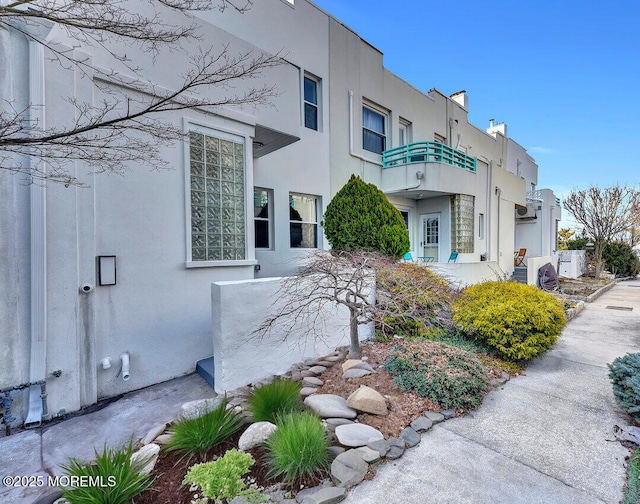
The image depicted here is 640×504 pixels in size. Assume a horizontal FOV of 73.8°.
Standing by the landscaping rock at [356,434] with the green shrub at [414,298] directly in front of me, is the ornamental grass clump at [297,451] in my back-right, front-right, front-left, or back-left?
back-left

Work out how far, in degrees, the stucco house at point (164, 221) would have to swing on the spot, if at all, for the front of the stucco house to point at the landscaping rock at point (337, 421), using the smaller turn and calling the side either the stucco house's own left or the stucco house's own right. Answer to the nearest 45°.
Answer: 0° — it already faces it

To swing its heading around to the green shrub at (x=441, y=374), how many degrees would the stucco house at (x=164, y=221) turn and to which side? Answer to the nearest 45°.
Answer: approximately 45° to its left

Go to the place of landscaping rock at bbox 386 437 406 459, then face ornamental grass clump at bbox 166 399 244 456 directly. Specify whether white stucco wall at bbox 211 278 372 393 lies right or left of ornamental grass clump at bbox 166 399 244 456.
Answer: right

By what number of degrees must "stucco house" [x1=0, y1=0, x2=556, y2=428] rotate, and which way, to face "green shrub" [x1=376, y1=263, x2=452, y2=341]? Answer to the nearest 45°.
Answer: approximately 45° to its left

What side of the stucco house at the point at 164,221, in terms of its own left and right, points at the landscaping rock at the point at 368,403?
front

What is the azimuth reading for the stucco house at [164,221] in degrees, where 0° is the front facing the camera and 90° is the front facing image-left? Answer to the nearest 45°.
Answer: approximately 315°

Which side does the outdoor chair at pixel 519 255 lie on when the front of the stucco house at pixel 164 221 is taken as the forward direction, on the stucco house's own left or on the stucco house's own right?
on the stucco house's own left

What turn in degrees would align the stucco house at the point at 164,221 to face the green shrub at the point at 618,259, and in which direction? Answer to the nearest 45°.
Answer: approximately 90° to its left

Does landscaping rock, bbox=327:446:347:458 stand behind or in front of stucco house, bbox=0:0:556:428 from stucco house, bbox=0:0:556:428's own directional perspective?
in front

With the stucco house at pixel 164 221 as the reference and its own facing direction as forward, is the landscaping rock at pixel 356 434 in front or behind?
in front

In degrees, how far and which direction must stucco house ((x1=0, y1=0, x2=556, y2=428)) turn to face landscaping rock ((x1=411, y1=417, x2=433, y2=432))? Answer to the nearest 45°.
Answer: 0° — it already faces it
